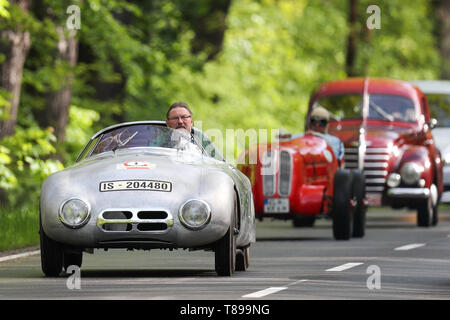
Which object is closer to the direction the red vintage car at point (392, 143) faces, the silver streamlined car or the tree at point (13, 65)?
the silver streamlined car

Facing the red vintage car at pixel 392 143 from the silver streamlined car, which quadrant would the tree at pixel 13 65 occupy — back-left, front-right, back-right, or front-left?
front-left

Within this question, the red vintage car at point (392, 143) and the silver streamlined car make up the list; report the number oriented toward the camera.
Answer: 2

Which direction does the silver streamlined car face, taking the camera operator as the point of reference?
facing the viewer

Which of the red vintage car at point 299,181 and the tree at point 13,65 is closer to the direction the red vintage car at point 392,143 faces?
the red vintage car

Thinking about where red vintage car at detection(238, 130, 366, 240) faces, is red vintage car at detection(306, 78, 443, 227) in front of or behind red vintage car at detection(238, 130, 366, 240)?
behind

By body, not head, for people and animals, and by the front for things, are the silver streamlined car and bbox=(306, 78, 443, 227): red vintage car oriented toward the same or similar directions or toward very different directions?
same or similar directions

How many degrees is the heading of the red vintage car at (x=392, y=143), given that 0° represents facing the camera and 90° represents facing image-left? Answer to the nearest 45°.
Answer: approximately 0°

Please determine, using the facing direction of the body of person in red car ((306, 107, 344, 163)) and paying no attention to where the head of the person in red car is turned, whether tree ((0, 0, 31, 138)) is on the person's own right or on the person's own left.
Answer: on the person's own right

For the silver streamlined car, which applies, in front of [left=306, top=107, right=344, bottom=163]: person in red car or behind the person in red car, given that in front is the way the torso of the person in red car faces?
in front

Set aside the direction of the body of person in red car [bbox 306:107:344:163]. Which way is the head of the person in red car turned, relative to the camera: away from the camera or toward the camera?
toward the camera

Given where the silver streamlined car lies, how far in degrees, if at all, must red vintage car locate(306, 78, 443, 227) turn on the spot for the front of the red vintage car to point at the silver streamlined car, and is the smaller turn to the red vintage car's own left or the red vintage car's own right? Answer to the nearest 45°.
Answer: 0° — it already faces it

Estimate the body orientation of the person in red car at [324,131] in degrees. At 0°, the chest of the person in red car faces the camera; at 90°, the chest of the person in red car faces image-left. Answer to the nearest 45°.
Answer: approximately 45°
